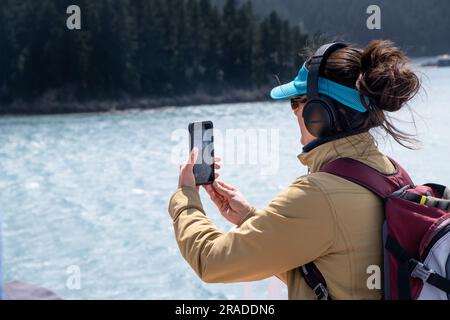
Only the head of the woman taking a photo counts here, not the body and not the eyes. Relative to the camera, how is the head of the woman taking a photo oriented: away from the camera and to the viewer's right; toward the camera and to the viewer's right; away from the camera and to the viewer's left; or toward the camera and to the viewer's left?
away from the camera and to the viewer's left

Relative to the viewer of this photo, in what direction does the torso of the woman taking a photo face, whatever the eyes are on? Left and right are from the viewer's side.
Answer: facing away from the viewer and to the left of the viewer
